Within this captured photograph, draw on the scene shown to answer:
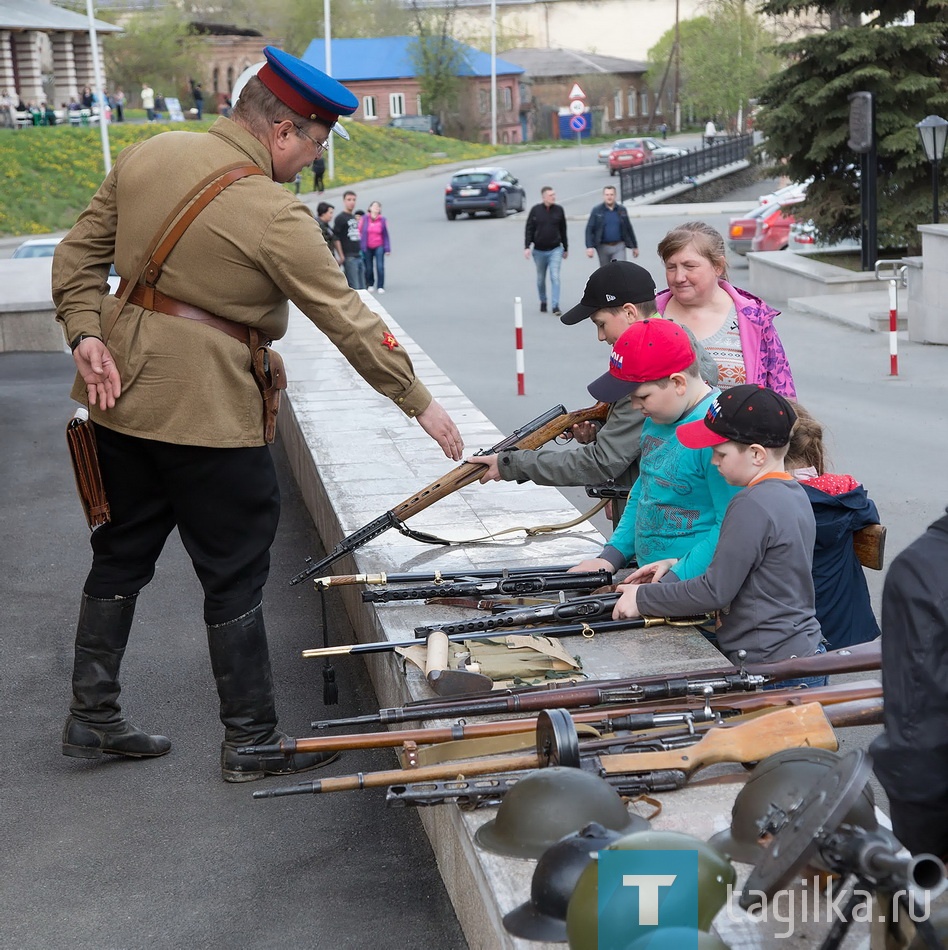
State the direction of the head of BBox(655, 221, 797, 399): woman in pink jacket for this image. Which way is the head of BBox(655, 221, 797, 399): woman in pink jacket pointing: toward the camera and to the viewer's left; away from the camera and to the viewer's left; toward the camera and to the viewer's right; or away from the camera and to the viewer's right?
toward the camera and to the viewer's left

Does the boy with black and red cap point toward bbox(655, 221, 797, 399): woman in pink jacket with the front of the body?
no

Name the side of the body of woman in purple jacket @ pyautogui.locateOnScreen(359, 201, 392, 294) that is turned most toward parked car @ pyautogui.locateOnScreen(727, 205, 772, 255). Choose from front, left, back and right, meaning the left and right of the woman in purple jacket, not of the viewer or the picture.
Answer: left

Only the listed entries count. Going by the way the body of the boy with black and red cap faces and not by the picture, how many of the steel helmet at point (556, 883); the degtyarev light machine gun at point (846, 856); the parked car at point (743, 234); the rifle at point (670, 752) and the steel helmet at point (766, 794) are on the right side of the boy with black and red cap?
1

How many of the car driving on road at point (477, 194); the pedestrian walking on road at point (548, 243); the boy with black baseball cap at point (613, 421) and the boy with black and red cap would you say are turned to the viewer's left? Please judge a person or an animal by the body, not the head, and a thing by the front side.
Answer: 2

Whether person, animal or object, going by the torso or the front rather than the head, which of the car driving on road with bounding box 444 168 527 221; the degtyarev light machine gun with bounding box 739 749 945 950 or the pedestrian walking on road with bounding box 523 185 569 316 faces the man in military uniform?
the pedestrian walking on road

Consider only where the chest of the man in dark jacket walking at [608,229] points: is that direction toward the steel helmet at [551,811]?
yes

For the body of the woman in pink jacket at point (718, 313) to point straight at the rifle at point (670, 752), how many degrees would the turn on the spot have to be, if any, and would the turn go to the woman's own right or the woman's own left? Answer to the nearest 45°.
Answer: approximately 45° to the woman's own left

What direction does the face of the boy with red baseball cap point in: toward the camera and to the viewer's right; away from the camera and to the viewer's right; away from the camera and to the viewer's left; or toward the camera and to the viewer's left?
toward the camera and to the viewer's left

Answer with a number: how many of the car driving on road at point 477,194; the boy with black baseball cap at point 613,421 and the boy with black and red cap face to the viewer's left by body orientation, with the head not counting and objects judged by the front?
2

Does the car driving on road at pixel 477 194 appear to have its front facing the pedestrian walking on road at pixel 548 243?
no

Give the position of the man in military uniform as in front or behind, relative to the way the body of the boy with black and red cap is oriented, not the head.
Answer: in front

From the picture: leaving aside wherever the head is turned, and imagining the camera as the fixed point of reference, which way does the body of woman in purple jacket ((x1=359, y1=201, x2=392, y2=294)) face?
toward the camera

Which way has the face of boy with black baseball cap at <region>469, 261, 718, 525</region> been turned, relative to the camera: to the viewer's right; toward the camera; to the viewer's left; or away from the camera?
to the viewer's left

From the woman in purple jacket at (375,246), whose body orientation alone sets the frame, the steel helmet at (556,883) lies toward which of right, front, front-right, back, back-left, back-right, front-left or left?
front

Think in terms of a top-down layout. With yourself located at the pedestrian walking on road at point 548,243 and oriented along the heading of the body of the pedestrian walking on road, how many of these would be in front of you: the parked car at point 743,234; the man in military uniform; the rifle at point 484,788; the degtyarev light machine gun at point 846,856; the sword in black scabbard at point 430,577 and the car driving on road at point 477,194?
4

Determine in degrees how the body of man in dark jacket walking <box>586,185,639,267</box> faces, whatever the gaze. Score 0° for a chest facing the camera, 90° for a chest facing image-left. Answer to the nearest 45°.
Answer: approximately 0°

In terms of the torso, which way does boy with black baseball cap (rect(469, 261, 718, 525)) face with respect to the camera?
to the viewer's left

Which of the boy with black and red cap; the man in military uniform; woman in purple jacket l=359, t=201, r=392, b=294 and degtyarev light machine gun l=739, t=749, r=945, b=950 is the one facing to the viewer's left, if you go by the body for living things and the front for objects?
the boy with black and red cap
